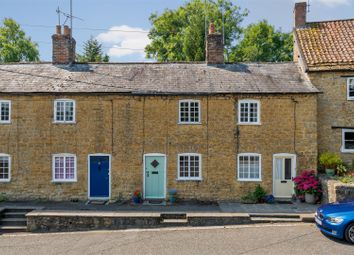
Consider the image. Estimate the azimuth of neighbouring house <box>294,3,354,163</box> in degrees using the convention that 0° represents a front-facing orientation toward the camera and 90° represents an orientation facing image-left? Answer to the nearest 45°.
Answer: approximately 0°

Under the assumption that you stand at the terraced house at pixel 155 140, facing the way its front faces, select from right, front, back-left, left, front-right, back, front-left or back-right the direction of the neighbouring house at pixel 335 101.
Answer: left

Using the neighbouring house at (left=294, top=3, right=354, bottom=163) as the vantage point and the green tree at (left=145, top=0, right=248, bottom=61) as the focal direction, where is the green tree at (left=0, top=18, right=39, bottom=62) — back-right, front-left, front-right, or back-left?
front-left

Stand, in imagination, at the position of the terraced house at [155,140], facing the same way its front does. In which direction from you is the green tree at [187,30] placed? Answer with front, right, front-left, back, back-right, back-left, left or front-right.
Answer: back

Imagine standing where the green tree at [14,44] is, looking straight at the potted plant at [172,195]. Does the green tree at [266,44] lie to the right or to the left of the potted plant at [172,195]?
left

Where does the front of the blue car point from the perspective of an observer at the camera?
facing the viewer and to the left of the viewer

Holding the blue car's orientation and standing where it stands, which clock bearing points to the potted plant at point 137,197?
The potted plant is roughly at 2 o'clock from the blue car.

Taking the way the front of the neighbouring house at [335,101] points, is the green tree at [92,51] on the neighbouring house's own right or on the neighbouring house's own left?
on the neighbouring house's own right

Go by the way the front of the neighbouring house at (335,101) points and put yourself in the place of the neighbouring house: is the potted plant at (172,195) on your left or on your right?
on your right

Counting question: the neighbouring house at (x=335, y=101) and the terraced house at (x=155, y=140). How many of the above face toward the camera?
2

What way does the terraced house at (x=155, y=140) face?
toward the camera

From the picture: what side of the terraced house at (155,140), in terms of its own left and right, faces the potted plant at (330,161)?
left

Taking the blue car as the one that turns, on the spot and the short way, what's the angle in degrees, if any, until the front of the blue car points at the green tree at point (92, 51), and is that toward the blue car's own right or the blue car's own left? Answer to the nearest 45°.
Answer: approximately 90° to the blue car's own right

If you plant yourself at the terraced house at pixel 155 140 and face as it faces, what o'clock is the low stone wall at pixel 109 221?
The low stone wall is roughly at 1 o'clock from the terraced house.
